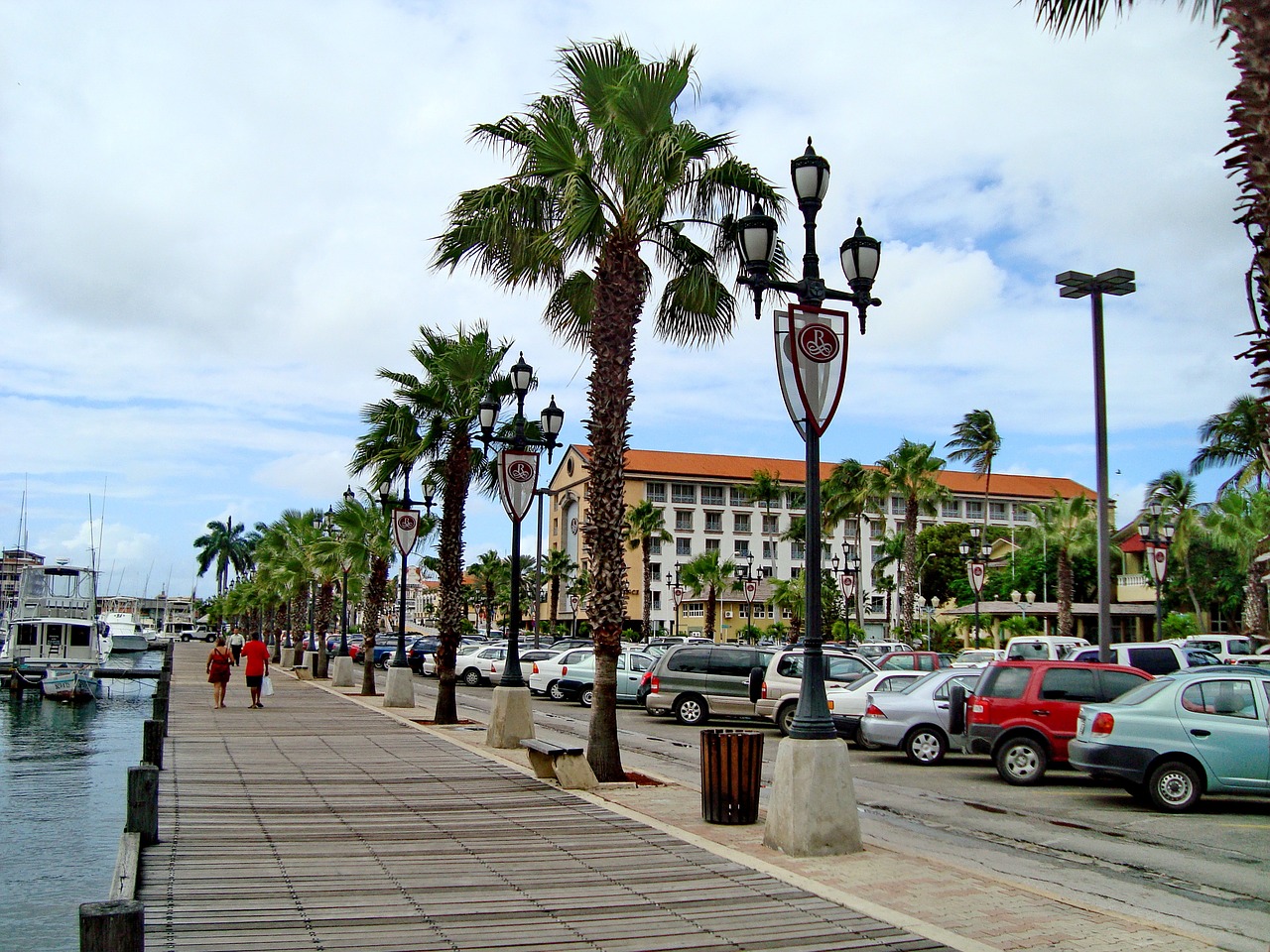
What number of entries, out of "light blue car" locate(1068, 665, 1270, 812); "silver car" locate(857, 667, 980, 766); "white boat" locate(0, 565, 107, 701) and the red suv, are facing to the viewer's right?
3

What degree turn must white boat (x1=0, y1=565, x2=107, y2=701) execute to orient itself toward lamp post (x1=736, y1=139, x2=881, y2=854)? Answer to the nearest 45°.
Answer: approximately 180°

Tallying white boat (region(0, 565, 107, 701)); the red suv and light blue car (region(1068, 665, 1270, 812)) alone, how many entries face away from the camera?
1

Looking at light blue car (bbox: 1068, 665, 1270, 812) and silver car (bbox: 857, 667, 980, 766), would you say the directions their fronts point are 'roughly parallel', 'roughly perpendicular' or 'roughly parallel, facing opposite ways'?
roughly parallel

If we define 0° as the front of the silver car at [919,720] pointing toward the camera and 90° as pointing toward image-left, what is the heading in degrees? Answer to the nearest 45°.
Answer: approximately 270°

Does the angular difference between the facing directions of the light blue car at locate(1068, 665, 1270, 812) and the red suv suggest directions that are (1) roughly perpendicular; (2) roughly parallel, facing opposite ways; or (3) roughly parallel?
roughly parallel

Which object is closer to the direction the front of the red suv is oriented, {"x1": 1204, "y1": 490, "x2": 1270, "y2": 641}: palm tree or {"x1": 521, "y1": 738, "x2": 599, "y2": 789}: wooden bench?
the palm tree

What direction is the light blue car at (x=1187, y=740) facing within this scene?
to the viewer's right

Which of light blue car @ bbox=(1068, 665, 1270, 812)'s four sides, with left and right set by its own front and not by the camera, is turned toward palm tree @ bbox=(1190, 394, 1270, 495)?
left

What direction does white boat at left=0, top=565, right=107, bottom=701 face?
away from the camera
